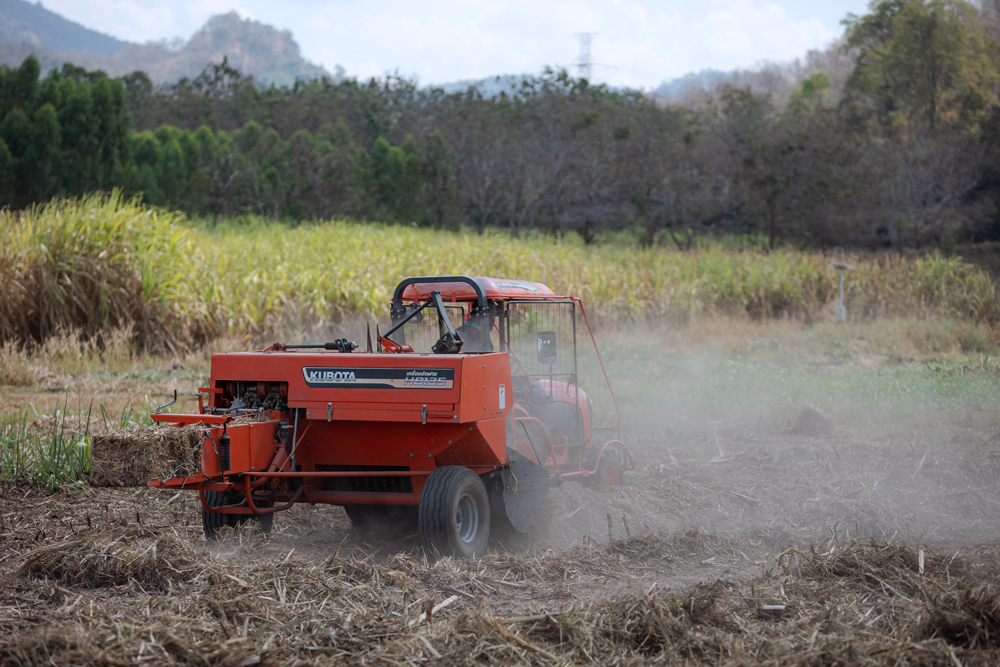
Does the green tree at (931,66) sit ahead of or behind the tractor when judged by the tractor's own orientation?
ahead

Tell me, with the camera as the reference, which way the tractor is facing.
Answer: facing away from the viewer and to the right of the viewer

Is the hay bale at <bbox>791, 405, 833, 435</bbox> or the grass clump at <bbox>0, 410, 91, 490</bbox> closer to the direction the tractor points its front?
the hay bale

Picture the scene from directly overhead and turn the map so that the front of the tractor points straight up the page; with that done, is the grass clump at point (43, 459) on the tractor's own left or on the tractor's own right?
on the tractor's own left

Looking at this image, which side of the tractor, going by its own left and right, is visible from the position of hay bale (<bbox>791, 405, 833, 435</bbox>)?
front
